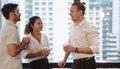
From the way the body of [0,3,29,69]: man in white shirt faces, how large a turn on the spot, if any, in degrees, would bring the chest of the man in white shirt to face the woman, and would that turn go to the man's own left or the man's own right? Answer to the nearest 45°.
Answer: approximately 45° to the man's own left

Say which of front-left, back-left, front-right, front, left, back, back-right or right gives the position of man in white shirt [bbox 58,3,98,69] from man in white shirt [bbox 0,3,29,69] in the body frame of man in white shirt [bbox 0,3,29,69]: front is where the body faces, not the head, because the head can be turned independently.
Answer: front

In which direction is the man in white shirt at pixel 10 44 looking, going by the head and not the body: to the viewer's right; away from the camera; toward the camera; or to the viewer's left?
to the viewer's right

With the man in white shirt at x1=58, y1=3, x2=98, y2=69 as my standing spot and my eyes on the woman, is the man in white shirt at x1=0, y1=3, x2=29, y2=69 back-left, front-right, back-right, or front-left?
front-left

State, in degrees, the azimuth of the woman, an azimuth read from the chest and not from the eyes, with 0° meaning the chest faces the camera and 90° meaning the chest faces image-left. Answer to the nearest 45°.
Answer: approximately 315°

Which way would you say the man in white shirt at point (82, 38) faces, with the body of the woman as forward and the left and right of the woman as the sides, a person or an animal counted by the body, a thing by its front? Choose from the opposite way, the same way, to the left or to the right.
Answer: to the right

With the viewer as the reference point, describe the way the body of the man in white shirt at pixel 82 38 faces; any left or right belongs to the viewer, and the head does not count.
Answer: facing the viewer and to the left of the viewer

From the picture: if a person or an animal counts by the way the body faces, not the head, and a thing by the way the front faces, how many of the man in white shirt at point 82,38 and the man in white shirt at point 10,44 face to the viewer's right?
1

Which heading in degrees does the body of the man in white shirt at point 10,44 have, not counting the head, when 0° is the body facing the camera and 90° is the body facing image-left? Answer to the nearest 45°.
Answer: approximately 270°

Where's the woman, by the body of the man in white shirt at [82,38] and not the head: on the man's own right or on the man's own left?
on the man's own right
